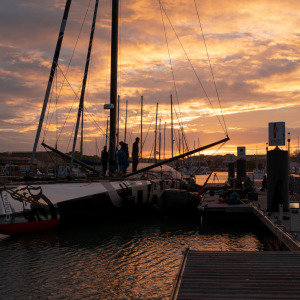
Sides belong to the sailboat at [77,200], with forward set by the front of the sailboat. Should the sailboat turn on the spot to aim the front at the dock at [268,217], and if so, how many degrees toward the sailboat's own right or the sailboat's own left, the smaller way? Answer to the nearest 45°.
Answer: approximately 135° to the sailboat's own left

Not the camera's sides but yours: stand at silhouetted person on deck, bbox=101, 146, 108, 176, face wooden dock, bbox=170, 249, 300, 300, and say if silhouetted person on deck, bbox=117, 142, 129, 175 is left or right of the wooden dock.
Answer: left

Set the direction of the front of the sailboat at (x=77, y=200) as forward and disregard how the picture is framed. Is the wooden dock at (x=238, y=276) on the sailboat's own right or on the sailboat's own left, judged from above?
on the sailboat's own left

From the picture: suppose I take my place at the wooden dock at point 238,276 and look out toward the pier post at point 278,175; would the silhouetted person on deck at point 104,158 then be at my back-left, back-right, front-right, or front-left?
front-left

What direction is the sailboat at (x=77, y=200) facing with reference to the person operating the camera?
facing the viewer and to the left of the viewer

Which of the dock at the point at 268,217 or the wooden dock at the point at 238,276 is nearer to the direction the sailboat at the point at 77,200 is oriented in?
the wooden dock

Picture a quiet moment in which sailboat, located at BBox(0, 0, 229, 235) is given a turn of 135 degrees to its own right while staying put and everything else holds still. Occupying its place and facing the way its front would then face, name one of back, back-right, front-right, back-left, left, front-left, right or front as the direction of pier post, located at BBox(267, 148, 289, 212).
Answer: right
